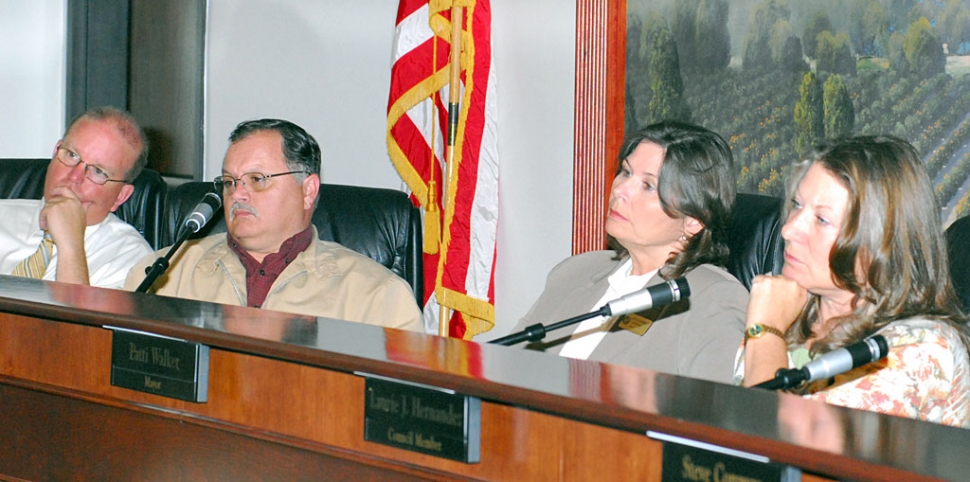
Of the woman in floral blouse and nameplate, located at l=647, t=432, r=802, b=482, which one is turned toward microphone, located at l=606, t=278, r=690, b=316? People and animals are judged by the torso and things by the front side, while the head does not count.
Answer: the woman in floral blouse

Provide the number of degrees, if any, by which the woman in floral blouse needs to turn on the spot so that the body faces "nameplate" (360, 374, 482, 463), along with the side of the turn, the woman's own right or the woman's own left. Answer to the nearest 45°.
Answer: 0° — they already face it

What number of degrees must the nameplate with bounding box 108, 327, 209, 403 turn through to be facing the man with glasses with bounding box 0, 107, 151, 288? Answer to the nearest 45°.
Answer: approximately 135° to its right

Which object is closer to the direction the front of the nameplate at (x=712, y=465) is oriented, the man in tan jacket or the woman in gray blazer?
the man in tan jacket

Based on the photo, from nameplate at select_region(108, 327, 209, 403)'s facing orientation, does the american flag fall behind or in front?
behind
